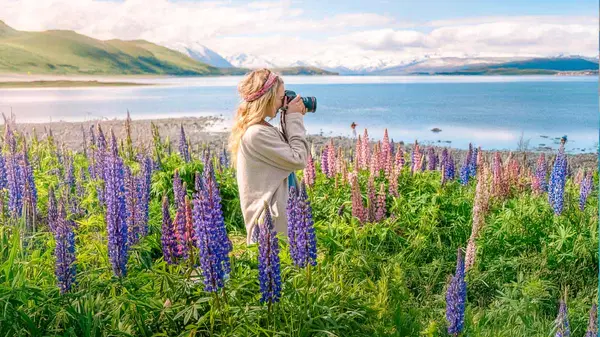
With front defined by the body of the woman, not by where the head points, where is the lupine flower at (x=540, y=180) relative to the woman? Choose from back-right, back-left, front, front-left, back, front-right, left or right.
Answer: front-left

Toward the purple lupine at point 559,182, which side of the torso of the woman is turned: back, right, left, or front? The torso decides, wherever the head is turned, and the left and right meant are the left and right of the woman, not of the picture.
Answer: front

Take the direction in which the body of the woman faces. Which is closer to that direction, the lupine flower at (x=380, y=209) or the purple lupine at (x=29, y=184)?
the lupine flower

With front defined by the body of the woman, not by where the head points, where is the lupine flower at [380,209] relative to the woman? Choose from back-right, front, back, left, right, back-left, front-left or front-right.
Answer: front-left

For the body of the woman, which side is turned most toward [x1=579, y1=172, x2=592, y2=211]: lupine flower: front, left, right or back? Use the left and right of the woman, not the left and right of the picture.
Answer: front

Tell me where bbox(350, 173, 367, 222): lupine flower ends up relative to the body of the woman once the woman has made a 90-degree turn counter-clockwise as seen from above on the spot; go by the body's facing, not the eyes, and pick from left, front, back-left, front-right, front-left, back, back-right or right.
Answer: front-right

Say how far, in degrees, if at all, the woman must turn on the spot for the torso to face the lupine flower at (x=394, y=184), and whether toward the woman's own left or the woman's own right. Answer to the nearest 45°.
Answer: approximately 45° to the woman's own left

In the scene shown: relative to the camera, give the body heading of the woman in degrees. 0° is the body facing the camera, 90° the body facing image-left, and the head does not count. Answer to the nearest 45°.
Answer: approximately 270°

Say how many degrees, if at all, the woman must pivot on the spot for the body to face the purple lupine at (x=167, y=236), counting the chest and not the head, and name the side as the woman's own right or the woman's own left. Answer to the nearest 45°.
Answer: approximately 135° to the woman's own right
